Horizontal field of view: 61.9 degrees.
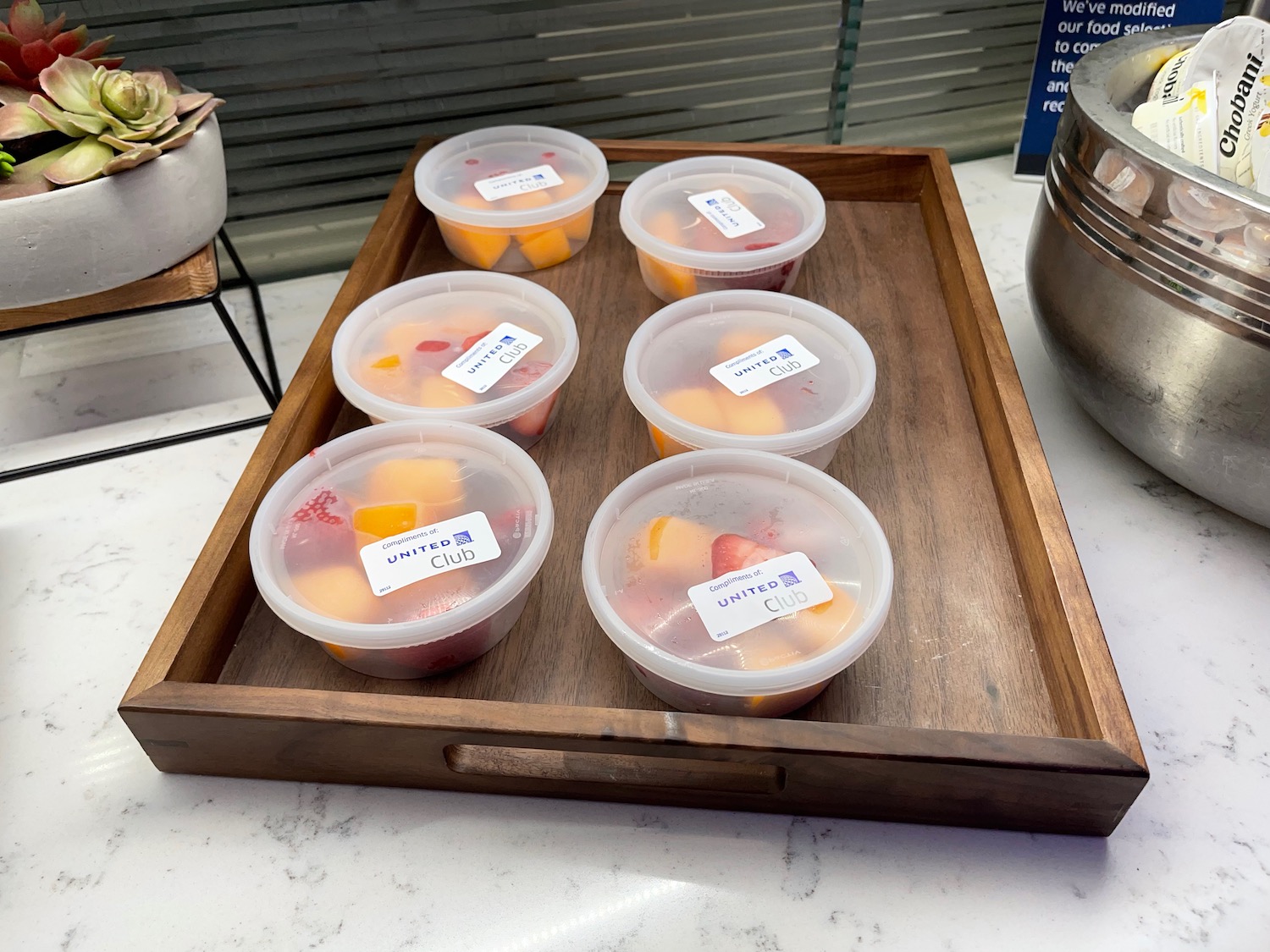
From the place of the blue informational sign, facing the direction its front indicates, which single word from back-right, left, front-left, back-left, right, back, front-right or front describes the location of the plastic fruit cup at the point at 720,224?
front-right

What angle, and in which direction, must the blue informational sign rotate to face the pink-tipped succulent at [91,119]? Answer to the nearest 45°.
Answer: approximately 45° to its right

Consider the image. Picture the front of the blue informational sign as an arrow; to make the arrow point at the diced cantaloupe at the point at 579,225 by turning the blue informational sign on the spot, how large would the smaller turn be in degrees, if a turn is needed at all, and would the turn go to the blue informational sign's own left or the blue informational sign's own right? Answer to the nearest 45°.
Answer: approximately 45° to the blue informational sign's own right

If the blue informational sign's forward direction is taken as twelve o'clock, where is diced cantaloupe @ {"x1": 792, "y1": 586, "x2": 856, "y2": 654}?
The diced cantaloupe is roughly at 12 o'clock from the blue informational sign.

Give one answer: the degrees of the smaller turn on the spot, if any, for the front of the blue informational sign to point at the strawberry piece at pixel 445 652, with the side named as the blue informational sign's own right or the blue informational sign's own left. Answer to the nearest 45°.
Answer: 0° — it already faces it

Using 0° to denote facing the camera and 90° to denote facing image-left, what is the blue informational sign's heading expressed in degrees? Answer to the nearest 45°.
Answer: approximately 0°

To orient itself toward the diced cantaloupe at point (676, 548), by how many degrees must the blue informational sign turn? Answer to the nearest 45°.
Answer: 0° — it already faces it

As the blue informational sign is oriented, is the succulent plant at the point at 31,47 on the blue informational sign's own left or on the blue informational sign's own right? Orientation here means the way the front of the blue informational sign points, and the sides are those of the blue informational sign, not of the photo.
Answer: on the blue informational sign's own right

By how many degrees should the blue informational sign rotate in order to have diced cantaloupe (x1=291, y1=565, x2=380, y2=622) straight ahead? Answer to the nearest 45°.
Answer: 0° — it already faces it

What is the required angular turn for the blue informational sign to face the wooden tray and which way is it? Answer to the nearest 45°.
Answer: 0° — it already faces it

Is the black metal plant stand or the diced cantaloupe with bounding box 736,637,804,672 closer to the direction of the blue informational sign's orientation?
the diced cantaloupe

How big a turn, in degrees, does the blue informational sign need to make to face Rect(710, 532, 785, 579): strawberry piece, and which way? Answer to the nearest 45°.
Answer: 0° — it already faces it

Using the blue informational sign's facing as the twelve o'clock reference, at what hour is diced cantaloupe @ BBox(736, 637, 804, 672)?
The diced cantaloupe is roughly at 12 o'clock from the blue informational sign.
